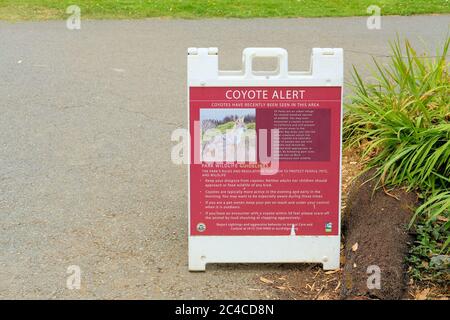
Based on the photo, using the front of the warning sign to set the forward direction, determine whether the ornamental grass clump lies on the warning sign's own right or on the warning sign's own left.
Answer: on the warning sign's own left

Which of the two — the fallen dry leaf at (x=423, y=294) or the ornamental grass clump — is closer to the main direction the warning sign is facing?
the fallen dry leaf

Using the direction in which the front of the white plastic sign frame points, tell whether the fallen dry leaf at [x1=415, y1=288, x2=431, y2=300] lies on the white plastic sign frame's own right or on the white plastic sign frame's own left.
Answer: on the white plastic sign frame's own left

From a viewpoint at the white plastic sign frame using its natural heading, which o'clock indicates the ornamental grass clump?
The ornamental grass clump is roughly at 8 o'clock from the white plastic sign frame.

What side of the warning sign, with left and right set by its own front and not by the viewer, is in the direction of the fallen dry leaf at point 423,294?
left

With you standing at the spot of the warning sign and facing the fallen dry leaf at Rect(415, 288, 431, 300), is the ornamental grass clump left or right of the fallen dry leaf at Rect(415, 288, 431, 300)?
left

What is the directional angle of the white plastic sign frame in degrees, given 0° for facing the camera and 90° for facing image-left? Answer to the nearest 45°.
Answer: approximately 0°

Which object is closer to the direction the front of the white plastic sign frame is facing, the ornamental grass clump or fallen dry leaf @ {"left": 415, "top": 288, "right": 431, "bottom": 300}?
the fallen dry leaf
